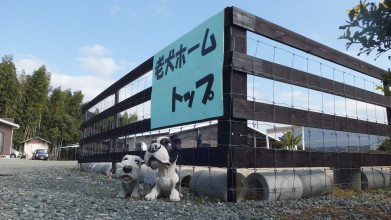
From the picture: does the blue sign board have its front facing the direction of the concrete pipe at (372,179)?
no

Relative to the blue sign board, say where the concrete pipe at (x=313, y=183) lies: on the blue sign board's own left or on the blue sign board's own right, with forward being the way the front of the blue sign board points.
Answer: on the blue sign board's own left

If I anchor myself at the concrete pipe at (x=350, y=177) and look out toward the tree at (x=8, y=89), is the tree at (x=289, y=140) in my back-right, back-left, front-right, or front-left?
front-right

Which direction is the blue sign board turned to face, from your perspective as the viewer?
facing the viewer and to the left of the viewer

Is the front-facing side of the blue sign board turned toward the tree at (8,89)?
no

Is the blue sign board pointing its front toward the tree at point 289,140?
no

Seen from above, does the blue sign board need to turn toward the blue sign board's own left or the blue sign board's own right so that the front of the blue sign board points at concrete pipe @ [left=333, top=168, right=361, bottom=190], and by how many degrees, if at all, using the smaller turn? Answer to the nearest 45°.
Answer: approximately 135° to the blue sign board's own left
